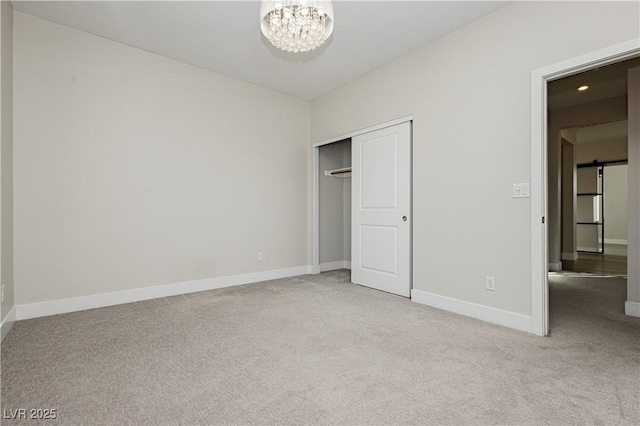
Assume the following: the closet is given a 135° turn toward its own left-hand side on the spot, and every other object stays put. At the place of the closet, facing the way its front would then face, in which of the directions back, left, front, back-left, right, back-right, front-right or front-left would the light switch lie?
front-right

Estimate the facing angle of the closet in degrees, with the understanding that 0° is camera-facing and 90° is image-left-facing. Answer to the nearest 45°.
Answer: approximately 45°

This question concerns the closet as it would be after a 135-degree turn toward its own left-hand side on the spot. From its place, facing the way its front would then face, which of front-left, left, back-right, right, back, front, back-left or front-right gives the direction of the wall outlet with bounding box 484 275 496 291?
front-right

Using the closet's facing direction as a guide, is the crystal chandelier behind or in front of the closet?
in front

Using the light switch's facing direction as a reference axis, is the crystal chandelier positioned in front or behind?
in front

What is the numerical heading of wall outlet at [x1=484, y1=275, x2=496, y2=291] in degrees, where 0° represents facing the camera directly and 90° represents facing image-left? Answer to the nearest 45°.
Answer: approximately 0°
